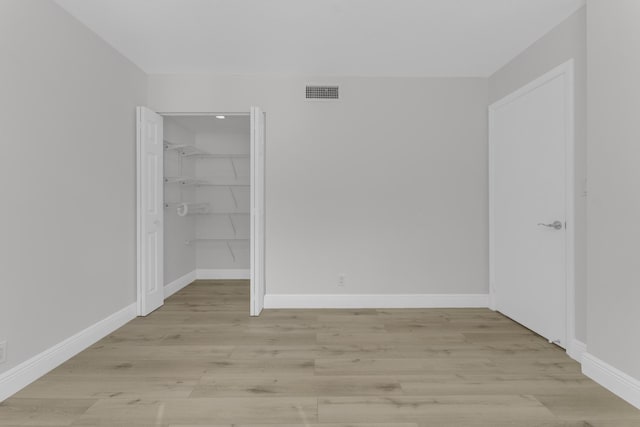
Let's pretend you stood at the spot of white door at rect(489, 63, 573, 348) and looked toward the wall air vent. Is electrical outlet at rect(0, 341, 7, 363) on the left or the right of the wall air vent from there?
left

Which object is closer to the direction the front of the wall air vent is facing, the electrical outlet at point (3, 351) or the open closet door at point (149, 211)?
the electrical outlet

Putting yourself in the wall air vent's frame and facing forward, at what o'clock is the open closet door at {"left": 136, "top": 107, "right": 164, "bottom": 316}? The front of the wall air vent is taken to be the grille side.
The open closet door is roughly at 3 o'clock from the wall air vent.

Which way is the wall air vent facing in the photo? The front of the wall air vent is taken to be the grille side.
toward the camera

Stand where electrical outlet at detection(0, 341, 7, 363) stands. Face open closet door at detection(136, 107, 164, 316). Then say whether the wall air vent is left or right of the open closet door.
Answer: right

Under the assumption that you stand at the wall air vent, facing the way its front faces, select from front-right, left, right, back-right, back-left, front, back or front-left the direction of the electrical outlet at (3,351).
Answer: front-right

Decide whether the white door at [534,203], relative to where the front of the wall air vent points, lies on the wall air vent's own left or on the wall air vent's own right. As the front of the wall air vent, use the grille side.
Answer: on the wall air vent's own left
